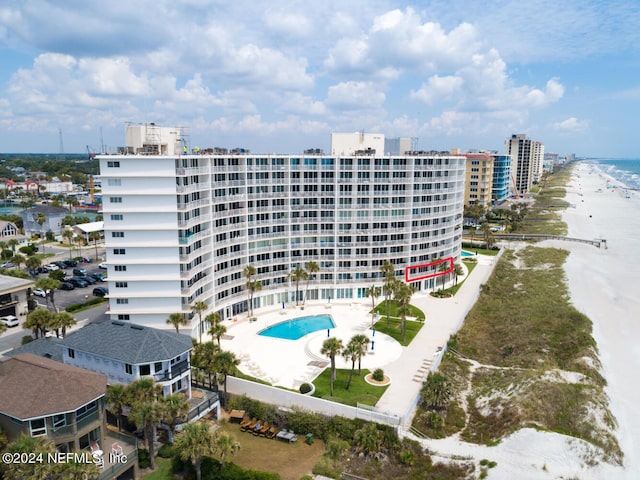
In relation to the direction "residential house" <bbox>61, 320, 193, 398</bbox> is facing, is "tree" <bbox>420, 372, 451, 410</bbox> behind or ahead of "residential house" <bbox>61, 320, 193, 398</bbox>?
ahead

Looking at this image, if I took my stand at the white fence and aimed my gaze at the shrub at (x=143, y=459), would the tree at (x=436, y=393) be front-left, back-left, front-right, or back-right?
back-left

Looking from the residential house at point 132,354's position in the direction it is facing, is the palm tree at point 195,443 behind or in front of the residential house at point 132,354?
in front

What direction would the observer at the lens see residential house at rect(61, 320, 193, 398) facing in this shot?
facing the viewer and to the right of the viewer

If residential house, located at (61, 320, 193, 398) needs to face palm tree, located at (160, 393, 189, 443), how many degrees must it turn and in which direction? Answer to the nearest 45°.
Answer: approximately 45° to its right

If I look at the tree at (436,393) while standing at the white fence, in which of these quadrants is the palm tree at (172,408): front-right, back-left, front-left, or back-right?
back-right

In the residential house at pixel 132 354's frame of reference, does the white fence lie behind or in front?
in front
